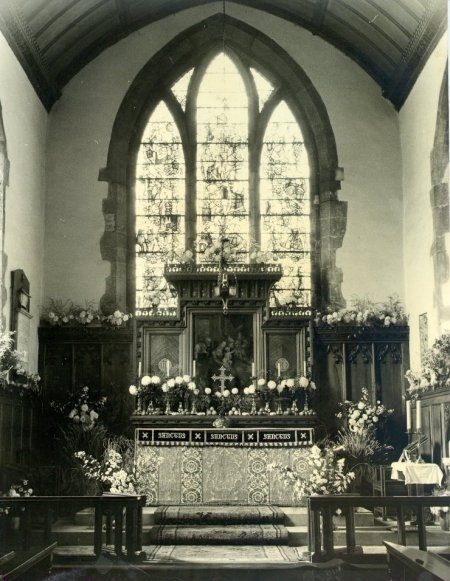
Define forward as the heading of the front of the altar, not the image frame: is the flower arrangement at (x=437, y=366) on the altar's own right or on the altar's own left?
on the altar's own left

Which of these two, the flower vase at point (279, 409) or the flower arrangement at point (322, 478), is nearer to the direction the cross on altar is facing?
the flower arrangement

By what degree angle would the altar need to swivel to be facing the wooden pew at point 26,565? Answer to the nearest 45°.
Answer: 0° — it already faces it

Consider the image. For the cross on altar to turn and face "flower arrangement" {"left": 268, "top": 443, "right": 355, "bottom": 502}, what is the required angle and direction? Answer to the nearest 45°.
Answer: approximately 45° to its left

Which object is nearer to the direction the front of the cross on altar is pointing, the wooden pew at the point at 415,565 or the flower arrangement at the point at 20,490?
the wooden pew

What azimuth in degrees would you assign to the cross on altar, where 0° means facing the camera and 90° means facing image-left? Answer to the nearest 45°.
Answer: approximately 0°

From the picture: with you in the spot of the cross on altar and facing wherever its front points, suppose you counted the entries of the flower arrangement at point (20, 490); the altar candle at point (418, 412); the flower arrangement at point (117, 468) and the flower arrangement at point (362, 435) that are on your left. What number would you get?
2

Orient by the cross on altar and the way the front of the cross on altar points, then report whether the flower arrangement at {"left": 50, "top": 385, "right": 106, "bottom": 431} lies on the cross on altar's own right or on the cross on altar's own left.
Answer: on the cross on altar's own right

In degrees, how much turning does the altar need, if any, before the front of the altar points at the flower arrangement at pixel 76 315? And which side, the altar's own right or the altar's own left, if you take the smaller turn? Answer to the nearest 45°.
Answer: approximately 135° to the altar's own right

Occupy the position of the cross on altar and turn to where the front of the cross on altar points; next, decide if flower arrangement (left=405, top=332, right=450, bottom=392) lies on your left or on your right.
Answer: on your left

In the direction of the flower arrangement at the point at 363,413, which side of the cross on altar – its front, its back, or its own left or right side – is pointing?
left

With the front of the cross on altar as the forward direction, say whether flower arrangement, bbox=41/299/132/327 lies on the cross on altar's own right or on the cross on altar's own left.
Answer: on the cross on altar's own right

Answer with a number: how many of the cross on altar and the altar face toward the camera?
2
